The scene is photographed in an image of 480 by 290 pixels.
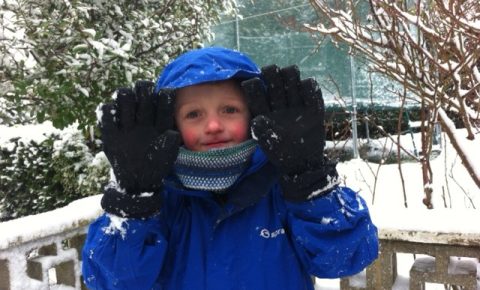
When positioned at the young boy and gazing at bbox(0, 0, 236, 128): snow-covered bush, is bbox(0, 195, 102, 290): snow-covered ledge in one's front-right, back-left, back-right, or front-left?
front-left

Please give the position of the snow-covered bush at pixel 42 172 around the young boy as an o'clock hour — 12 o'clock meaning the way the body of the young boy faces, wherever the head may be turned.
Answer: The snow-covered bush is roughly at 5 o'clock from the young boy.

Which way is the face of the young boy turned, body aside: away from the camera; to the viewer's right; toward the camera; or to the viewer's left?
toward the camera

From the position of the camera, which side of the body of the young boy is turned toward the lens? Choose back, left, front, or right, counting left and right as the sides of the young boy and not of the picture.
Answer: front

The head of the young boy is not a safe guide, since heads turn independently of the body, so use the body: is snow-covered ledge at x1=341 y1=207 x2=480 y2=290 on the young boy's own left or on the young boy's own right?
on the young boy's own left

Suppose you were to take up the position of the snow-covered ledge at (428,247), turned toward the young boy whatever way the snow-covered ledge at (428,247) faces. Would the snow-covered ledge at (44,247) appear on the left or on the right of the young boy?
right

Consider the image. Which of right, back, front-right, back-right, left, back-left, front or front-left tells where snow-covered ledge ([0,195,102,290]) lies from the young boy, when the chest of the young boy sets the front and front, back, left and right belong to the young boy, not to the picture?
back-right

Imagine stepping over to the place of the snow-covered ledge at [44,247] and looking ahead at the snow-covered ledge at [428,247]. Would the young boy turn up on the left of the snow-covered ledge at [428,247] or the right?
right

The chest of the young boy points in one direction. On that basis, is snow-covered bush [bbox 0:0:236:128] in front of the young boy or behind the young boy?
behind
